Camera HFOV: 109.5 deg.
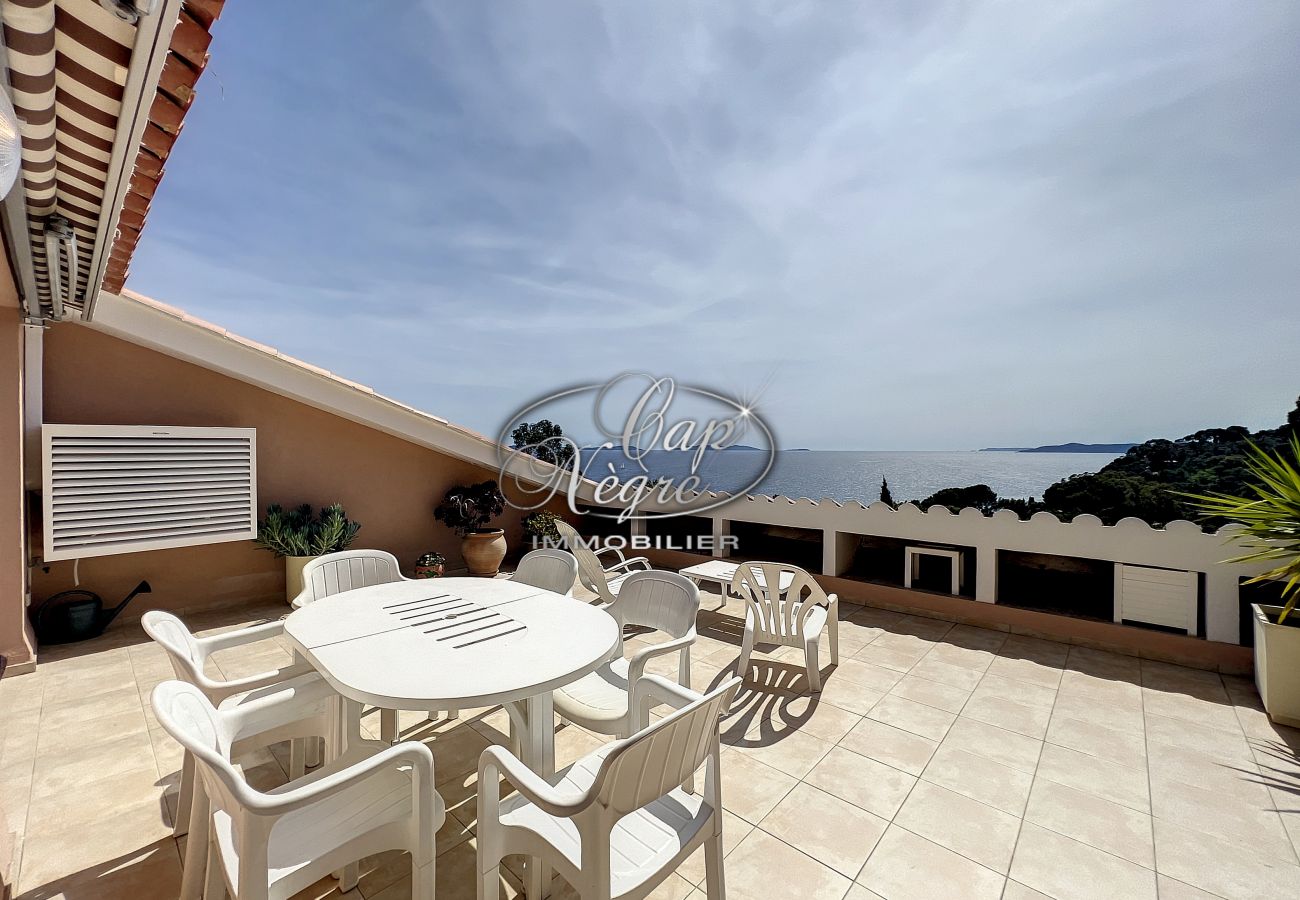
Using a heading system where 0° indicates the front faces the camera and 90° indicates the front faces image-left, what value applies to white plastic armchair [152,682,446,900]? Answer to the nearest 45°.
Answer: approximately 225°

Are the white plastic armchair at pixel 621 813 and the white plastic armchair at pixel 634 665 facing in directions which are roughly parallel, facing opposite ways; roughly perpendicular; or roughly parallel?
roughly perpendicular

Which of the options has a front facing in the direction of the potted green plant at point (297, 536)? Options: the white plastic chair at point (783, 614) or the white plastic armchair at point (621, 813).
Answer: the white plastic armchair

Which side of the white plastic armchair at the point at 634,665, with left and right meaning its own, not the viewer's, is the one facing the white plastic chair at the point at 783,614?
back

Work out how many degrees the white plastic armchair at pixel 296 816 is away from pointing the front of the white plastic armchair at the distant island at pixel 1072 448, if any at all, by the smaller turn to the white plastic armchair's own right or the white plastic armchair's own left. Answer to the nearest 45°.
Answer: approximately 45° to the white plastic armchair's own right

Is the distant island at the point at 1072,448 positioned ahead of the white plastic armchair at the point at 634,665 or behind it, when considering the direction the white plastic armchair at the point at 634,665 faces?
behind

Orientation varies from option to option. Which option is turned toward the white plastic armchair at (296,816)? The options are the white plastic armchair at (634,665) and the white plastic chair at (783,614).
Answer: the white plastic armchair at (634,665)

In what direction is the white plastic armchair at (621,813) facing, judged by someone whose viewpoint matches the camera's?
facing away from the viewer and to the left of the viewer

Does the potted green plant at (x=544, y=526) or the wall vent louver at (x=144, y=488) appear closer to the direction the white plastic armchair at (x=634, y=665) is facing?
the wall vent louver

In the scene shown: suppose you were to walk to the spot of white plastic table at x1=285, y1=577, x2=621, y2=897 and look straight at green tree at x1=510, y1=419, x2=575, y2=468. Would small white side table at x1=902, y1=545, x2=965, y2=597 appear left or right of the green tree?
right
